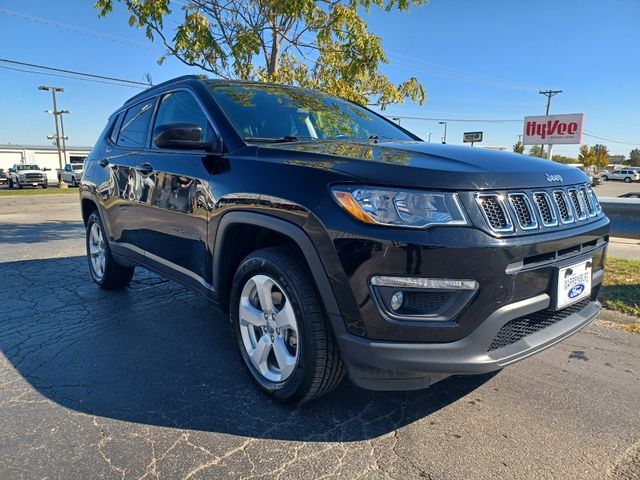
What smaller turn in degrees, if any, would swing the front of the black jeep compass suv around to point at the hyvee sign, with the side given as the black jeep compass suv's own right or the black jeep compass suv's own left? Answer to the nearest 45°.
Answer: approximately 90° to the black jeep compass suv's own left

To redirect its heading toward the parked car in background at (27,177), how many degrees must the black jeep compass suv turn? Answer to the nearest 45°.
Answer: approximately 180°

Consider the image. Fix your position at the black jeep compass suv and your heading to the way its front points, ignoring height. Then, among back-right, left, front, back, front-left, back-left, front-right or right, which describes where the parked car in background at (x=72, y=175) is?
back

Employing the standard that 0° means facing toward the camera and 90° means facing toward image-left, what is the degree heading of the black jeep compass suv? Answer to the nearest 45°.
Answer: approximately 315°
